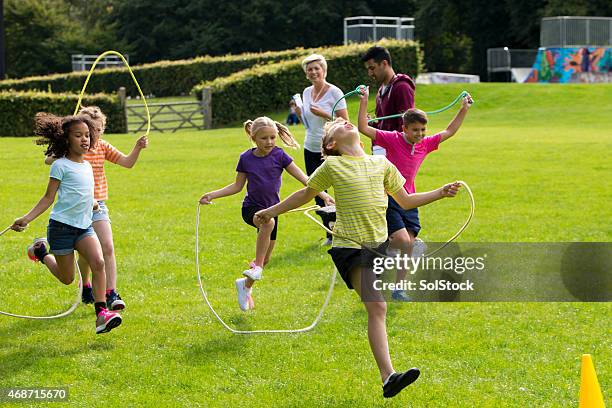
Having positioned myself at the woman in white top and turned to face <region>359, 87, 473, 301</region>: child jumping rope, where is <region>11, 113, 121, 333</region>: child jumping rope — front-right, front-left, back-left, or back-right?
front-right

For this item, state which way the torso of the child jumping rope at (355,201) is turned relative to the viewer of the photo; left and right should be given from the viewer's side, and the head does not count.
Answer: facing the viewer and to the right of the viewer

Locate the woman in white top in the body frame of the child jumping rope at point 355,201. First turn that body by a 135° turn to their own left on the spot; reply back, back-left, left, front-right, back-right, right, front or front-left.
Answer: front

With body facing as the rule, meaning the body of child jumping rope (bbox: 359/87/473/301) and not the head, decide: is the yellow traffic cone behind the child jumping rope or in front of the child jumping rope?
in front

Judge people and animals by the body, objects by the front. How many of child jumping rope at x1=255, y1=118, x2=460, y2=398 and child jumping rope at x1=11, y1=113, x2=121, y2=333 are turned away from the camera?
0

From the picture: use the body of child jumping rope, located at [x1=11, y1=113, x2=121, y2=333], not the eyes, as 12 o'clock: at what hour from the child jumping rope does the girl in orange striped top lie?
The girl in orange striped top is roughly at 8 o'clock from the child jumping rope.

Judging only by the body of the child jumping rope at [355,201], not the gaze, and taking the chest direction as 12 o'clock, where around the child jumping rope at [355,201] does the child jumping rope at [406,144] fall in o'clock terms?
the child jumping rope at [406,144] is roughly at 8 o'clock from the child jumping rope at [355,201].

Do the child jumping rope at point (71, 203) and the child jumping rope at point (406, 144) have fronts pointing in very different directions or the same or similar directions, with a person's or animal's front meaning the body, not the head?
same or similar directions

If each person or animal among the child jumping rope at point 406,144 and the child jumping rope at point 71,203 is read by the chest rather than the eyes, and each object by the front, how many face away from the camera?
0

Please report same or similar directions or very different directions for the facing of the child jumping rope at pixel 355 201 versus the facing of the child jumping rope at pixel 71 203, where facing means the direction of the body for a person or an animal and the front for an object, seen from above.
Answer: same or similar directions

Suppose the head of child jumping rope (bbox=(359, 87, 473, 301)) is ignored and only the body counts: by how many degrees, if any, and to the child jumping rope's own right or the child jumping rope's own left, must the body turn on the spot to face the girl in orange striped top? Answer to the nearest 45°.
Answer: approximately 135° to the child jumping rope's own right

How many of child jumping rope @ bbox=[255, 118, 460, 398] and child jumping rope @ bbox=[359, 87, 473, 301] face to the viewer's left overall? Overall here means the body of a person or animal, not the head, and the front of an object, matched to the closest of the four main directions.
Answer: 0

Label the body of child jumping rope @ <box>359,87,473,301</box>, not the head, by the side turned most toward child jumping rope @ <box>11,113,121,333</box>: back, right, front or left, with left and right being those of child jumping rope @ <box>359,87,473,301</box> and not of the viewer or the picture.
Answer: right

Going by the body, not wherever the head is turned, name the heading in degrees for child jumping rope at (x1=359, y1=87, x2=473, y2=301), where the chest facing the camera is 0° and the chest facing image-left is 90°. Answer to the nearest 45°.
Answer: approximately 315°
